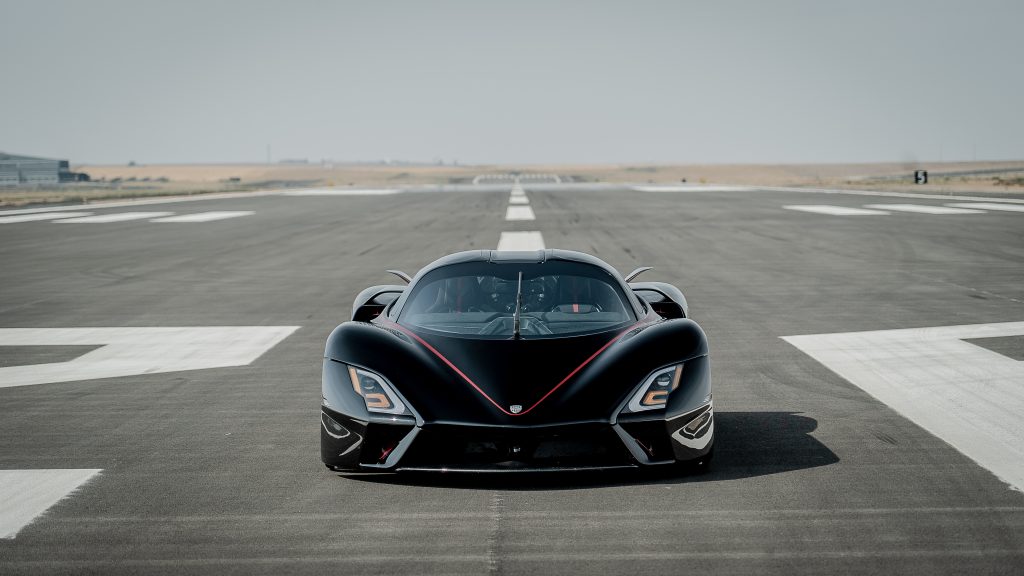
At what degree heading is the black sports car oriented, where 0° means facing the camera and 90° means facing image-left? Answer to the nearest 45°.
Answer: approximately 0°
